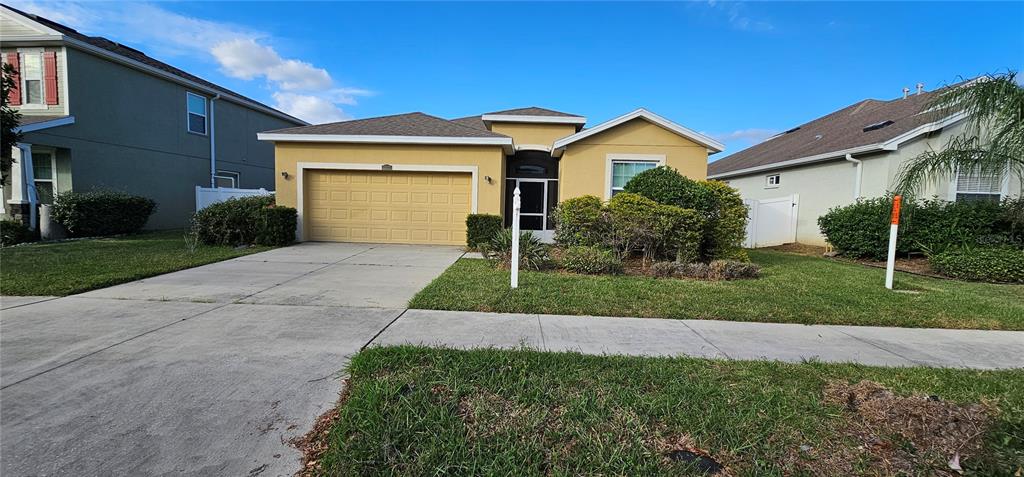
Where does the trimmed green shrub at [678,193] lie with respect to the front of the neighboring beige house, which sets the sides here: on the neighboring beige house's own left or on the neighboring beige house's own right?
on the neighboring beige house's own right

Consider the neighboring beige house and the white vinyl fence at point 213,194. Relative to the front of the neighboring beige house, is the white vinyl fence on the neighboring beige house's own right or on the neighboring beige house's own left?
on the neighboring beige house's own right

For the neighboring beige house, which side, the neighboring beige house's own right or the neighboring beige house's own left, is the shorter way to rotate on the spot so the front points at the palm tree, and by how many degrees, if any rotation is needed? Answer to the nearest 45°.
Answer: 0° — it already faces it

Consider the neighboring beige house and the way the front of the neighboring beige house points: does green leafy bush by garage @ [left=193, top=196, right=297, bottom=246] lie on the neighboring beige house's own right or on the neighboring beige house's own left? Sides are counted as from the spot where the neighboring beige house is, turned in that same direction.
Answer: on the neighboring beige house's own right

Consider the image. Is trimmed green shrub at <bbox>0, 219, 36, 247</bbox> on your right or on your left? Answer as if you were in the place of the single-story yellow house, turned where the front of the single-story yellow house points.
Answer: on your right

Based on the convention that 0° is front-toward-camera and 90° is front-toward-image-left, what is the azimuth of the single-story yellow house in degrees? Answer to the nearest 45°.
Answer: approximately 0°

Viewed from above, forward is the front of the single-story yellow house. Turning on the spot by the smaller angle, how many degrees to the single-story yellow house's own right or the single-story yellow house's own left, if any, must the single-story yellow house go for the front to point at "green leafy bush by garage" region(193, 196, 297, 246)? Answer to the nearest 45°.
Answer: approximately 90° to the single-story yellow house's own right

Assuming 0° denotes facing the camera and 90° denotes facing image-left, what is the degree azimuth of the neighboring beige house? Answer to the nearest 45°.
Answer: approximately 315°

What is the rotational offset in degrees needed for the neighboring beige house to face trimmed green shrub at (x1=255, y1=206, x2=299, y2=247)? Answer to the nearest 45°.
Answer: approximately 90° to its right

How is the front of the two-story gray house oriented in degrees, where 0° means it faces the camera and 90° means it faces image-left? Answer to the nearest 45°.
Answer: approximately 45°
